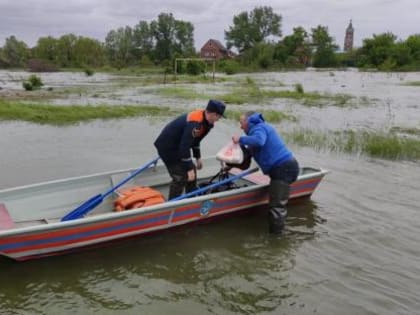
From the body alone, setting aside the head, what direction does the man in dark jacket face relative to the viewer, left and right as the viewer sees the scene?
facing to the right of the viewer

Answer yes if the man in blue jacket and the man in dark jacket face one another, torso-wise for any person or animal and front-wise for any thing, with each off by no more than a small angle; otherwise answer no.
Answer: yes

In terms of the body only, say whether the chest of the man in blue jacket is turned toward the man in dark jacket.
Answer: yes

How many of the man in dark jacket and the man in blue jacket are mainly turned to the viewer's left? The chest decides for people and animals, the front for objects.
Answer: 1

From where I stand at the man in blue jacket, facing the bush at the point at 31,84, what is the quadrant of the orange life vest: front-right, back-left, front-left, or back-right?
front-left

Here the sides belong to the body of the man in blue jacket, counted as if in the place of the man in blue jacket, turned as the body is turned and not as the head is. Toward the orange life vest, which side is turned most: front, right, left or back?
front

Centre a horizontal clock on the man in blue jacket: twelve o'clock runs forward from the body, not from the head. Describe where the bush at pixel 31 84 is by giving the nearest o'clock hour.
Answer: The bush is roughly at 2 o'clock from the man in blue jacket.

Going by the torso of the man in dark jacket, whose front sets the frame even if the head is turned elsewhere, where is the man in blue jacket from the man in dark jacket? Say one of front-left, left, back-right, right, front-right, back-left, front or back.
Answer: front

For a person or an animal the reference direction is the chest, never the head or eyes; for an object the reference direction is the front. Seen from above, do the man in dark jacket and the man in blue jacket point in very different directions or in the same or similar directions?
very different directions

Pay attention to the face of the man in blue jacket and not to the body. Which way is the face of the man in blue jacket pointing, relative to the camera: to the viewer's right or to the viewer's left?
to the viewer's left

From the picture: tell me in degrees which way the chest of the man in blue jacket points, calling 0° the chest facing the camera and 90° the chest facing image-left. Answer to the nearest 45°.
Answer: approximately 90°
